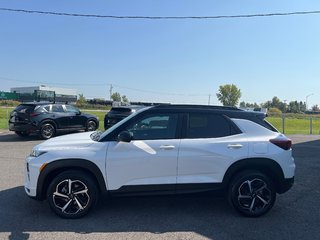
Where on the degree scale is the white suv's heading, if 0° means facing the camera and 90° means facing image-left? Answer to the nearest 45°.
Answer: approximately 90°

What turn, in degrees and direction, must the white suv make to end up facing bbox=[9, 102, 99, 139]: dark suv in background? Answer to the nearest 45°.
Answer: approximately 45° to its right

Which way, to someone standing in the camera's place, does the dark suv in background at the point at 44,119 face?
facing away from the viewer and to the right of the viewer

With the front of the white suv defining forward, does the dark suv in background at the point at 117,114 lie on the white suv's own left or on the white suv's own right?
on the white suv's own right

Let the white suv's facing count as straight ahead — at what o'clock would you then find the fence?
The fence is roughly at 4 o'clock from the white suv.

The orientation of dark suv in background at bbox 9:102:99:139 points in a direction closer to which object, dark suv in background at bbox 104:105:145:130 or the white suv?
the dark suv in background

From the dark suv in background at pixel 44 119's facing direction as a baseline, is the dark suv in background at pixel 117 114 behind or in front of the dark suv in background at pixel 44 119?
in front

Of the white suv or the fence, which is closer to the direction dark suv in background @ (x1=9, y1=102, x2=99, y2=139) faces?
the fence

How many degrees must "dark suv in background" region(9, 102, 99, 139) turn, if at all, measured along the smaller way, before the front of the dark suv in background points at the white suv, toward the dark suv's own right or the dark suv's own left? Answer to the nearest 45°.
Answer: approximately 135° to the dark suv's own right

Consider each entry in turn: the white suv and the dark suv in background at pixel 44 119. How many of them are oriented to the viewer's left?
1
